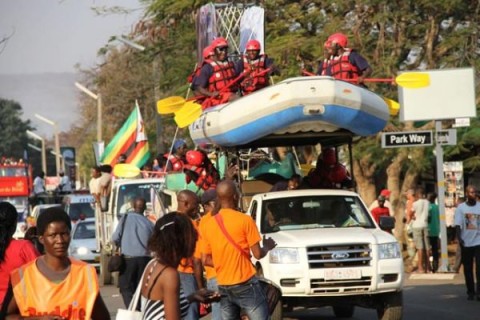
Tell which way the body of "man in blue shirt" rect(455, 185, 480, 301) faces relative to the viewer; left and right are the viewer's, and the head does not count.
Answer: facing the viewer

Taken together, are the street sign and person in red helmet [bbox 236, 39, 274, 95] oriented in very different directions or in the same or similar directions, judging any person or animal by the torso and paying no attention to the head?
same or similar directions

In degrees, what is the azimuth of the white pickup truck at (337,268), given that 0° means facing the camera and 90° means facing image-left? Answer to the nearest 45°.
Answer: approximately 0°

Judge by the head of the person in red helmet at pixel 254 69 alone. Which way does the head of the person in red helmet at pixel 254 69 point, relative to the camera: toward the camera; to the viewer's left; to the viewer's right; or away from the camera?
toward the camera

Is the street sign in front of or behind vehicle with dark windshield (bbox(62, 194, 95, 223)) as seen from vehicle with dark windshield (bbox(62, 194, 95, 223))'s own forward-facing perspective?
in front

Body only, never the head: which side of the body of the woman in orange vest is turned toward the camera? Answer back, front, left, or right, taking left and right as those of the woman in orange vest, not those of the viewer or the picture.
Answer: front

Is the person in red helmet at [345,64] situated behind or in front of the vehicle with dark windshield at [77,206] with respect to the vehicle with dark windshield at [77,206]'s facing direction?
in front

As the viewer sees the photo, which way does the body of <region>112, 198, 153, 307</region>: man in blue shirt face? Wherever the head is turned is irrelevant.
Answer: away from the camera

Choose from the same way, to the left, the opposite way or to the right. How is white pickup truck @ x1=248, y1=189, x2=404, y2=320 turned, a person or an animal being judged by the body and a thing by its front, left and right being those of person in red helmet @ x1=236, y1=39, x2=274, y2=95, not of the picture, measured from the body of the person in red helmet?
the same way

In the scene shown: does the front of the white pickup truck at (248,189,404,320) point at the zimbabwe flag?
no
